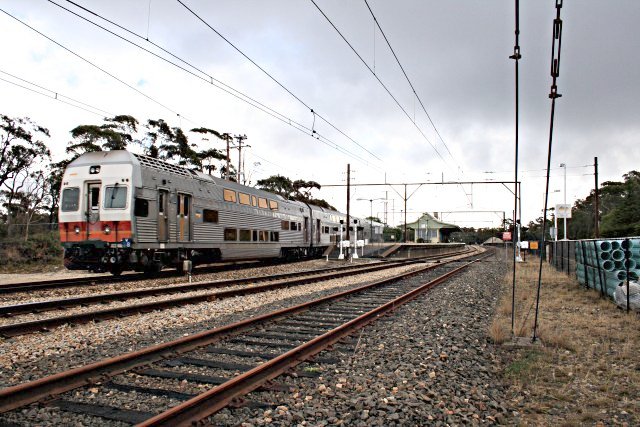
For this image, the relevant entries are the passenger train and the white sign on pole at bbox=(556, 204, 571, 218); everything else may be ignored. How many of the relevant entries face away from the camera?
0

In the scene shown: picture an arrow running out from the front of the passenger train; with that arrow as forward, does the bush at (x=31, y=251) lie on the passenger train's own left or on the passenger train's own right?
on the passenger train's own right

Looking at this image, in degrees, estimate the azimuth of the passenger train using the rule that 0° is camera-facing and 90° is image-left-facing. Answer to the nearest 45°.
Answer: approximately 45°

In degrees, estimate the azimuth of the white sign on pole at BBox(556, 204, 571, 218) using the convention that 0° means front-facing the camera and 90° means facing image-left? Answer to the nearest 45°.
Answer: approximately 0°

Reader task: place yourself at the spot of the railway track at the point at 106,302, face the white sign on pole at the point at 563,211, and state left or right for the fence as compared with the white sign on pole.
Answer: right

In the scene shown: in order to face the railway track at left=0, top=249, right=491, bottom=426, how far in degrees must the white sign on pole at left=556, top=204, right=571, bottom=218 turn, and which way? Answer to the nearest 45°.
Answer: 0° — it already faces it

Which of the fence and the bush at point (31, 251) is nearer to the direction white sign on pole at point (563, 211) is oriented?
the fence

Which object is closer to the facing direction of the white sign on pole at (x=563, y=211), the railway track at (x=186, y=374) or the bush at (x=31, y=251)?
the railway track

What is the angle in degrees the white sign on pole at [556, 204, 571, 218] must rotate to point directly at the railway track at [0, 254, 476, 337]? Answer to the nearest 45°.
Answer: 0° — it already faces it

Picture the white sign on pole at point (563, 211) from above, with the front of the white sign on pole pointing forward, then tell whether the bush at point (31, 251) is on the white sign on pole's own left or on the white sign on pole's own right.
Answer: on the white sign on pole's own right

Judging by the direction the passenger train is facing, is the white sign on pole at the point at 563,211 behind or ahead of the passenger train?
behind

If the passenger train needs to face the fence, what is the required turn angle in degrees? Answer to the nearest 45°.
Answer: approximately 90° to its left

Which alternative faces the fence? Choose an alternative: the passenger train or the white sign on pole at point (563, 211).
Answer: the white sign on pole

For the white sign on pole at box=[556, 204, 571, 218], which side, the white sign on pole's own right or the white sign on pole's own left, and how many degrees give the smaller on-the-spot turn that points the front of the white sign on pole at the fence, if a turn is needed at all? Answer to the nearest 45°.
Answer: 0° — it already faces it
